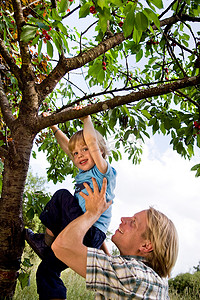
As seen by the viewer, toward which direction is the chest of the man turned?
to the viewer's left

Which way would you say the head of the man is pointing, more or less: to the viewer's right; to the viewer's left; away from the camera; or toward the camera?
to the viewer's left

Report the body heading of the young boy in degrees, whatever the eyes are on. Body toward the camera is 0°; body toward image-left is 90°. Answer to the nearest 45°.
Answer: approximately 45°
